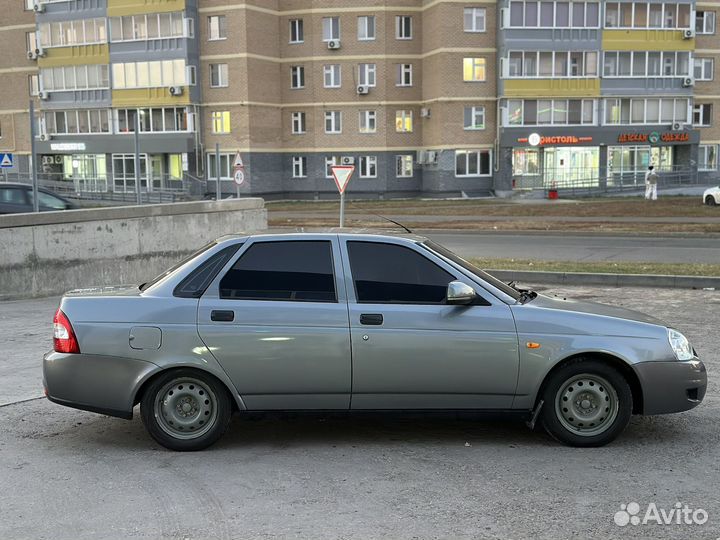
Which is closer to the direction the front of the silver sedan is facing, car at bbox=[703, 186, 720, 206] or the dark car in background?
the car

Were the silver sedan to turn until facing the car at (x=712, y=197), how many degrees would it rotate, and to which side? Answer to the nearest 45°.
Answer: approximately 45° to its left

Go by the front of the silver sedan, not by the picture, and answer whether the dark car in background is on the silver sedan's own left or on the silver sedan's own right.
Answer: on the silver sedan's own left

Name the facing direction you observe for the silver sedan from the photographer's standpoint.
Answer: facing to the right of the viewer

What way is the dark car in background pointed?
to the viewer's right

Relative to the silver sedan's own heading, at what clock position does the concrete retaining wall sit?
The concrete retaining wall is roughly at 8 o'clock from the silver sedan.
